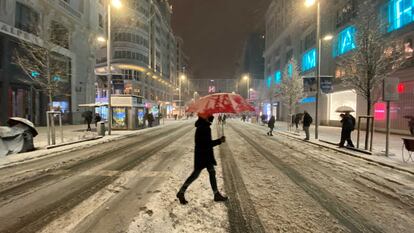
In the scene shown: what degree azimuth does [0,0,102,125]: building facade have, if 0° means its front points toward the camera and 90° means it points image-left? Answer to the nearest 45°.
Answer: approximately 315°

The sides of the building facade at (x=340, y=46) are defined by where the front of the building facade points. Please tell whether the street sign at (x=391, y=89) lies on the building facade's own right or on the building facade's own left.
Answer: on the building facade's own left

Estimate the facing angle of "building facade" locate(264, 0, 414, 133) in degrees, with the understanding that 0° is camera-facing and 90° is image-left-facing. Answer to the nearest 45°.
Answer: approximately 45°

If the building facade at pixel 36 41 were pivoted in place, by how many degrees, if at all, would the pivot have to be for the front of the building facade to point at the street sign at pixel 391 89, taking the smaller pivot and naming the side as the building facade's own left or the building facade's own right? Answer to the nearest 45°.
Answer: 0° — it already faces it
